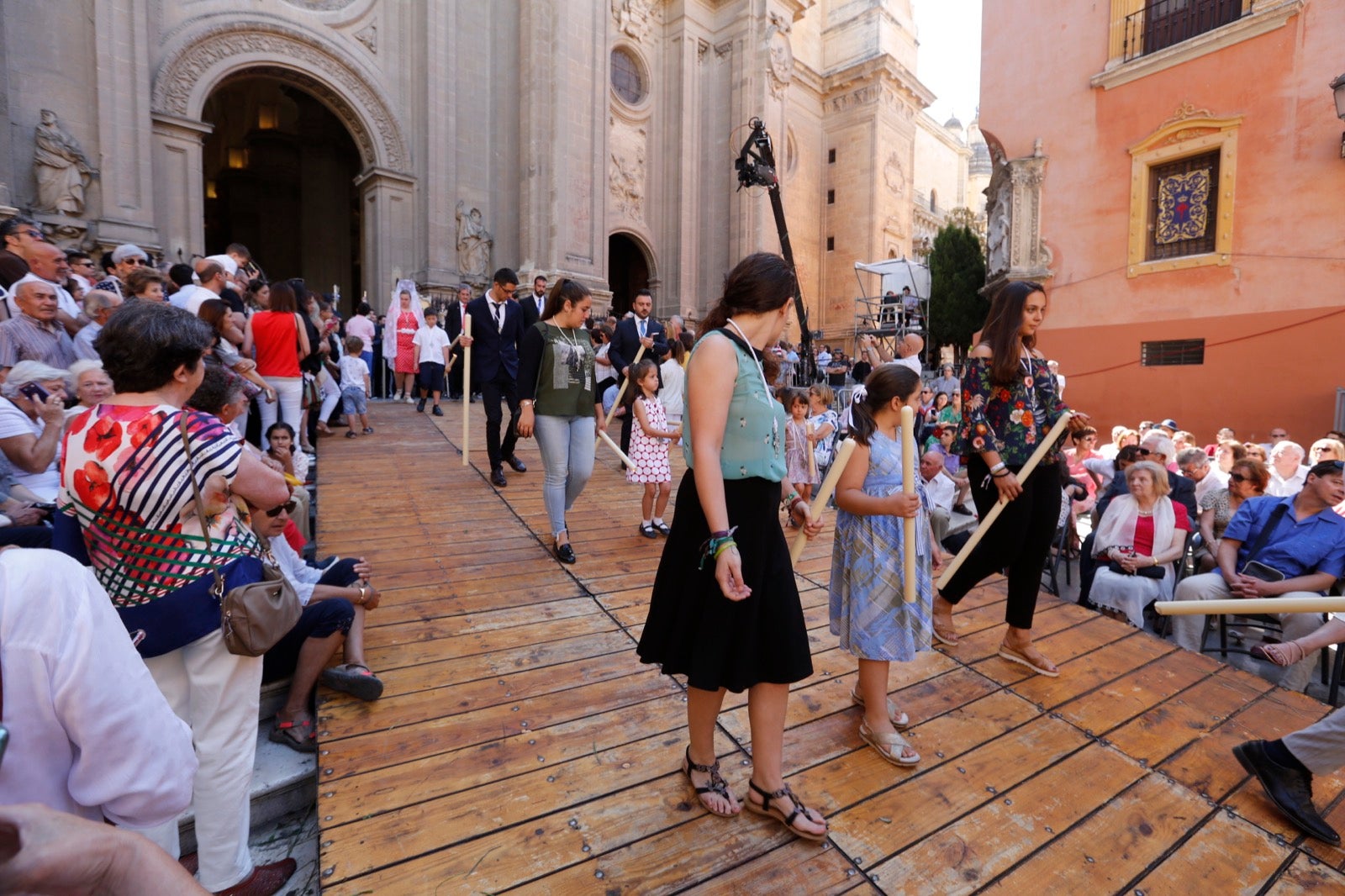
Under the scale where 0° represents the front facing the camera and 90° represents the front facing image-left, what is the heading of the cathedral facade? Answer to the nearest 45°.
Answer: approximately 315°

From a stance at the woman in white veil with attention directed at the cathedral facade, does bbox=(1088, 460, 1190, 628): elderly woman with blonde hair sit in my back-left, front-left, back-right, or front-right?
back-right

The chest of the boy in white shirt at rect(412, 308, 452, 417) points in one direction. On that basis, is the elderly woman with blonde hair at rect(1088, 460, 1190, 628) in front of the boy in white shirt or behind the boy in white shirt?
in front

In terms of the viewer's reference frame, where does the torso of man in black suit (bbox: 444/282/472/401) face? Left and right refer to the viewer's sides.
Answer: facing the viewer

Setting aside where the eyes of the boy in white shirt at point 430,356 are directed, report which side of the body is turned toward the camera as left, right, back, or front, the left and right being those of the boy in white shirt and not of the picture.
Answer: front

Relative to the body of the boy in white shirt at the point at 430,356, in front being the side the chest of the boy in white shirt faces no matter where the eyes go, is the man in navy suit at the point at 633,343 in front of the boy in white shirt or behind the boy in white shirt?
in front

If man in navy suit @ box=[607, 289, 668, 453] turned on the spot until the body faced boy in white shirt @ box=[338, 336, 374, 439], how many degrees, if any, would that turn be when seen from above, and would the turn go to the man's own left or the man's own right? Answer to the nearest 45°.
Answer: approximately 90° to the man's own right

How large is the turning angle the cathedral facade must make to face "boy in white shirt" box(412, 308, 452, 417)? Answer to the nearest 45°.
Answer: approximately 45° to its right

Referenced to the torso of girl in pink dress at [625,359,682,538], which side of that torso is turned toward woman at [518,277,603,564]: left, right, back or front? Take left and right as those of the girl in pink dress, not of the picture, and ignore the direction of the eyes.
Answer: right

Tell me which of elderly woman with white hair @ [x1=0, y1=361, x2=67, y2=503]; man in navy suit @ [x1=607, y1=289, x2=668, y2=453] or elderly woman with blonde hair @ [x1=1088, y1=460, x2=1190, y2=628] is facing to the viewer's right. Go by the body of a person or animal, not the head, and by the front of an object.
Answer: elderly woman with white hair @ [x1=0, y1=361, x2=67, y2=503]

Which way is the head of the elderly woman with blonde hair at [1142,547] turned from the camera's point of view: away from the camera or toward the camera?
toward the camera

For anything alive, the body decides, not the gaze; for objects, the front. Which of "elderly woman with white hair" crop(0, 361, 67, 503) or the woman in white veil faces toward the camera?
the woman in white veil

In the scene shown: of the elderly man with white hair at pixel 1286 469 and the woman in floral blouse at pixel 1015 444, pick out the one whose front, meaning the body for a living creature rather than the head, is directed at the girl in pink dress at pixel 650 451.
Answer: the elderly man with white hair

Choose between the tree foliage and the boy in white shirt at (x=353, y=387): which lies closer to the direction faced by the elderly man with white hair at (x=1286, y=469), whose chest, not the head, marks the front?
the boy in white shirt

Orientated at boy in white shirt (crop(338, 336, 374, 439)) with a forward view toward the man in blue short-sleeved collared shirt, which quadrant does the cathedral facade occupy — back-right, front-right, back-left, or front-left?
back-left

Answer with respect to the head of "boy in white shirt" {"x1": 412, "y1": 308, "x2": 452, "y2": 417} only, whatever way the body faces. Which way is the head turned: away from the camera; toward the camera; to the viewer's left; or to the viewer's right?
toward the camera

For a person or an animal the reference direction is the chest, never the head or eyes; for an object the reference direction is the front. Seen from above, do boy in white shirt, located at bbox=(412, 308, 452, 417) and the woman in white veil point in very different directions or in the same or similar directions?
same or similar directions

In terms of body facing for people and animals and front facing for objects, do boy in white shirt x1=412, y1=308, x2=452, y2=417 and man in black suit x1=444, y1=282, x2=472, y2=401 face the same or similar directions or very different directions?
same or similar directions
